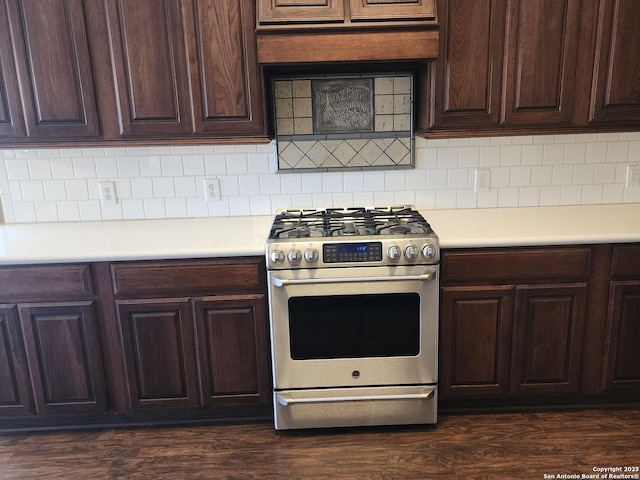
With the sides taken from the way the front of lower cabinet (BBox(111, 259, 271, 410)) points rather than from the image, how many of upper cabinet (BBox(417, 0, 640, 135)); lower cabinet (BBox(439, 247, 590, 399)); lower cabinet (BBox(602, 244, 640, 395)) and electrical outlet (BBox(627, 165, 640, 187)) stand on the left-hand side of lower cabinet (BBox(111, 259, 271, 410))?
4

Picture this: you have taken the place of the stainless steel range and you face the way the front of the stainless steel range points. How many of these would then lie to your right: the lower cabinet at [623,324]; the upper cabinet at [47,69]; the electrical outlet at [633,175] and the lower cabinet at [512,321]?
1

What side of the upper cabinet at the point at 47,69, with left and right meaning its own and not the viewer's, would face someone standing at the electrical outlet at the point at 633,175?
left

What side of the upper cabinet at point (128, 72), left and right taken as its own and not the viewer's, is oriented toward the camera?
front

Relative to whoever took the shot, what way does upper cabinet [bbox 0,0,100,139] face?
facing the viewer

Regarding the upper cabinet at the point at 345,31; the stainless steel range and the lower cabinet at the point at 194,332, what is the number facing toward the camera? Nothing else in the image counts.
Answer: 3

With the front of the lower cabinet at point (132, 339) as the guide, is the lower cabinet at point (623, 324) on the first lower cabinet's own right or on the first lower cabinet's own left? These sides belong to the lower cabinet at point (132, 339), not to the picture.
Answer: on the first lower cabinet's own left

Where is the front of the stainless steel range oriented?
toward the camera

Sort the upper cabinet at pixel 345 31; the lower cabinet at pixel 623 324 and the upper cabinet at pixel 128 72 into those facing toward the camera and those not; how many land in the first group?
3
